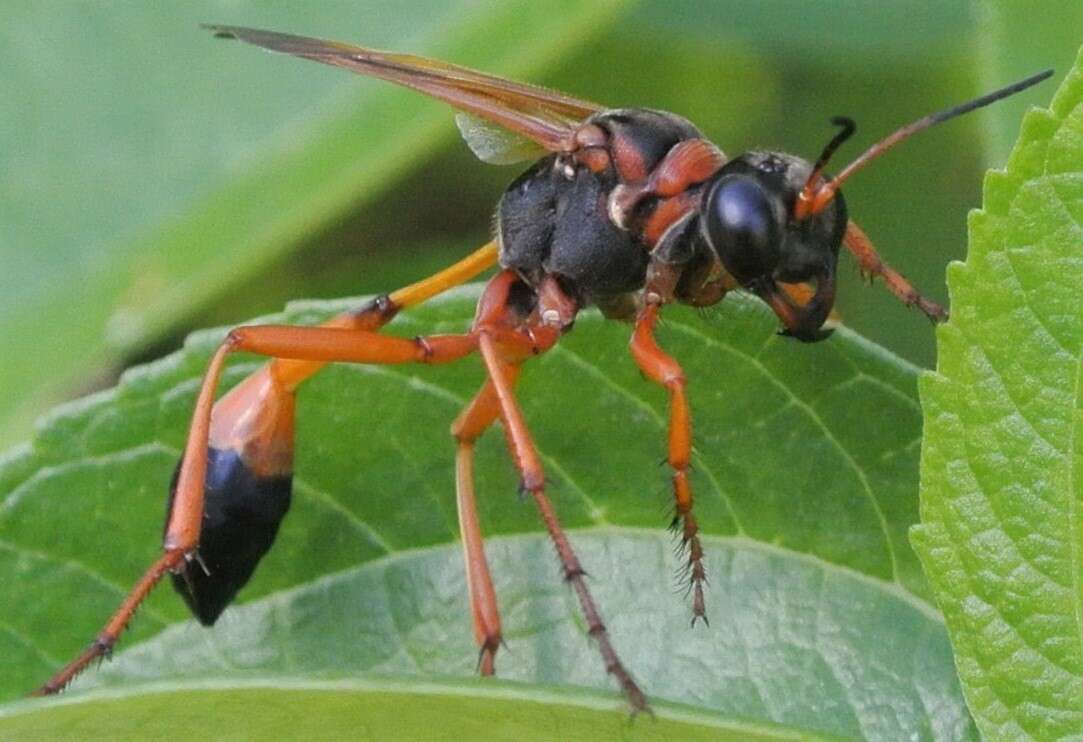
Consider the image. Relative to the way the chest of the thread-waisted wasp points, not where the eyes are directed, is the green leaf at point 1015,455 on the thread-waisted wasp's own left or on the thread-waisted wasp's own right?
on the thread-waisted wasp's own right

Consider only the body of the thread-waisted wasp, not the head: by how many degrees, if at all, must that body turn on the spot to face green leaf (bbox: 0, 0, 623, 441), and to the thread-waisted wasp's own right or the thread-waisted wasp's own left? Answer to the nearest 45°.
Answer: approximately 135° to the thread-waisted wasp's own left

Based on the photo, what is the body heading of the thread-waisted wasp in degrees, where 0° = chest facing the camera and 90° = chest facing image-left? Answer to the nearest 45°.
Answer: approximately 270°
